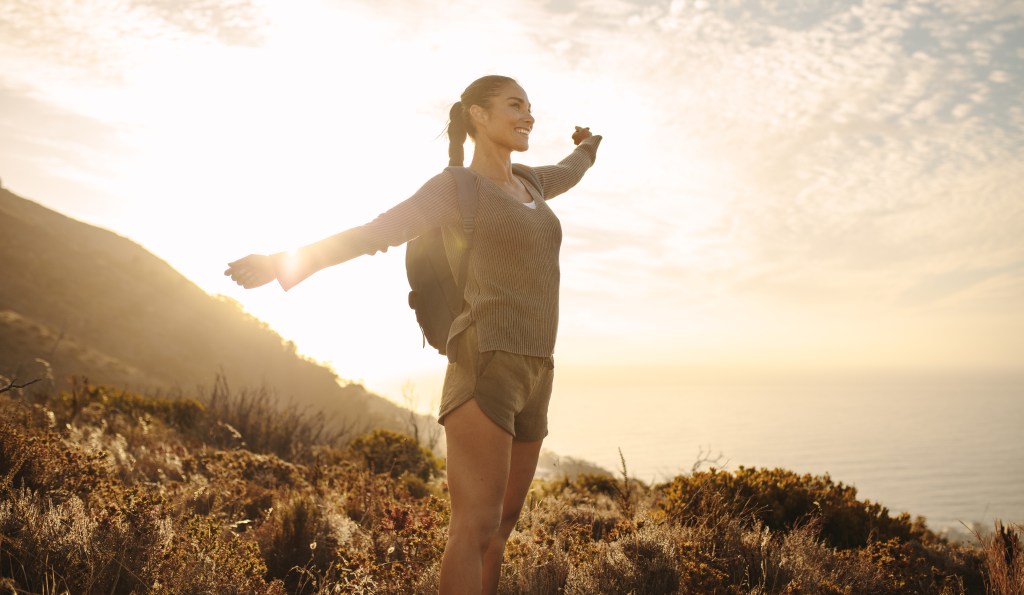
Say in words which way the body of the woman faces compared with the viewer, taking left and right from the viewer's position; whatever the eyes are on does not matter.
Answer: facing the viewer and to the right of the viewer

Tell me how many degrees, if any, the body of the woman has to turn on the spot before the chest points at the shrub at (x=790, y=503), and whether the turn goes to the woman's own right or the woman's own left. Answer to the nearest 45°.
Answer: approximately 90° to the woman's own left

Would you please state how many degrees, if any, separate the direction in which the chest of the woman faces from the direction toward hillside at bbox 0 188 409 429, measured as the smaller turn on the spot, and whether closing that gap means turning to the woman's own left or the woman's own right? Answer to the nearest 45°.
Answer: approximately 135° to the woman's own left

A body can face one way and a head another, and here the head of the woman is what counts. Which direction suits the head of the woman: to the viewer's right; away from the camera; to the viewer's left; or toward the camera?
to the viewer's right

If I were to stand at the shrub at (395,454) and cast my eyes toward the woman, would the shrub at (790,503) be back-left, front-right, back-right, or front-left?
front-left
